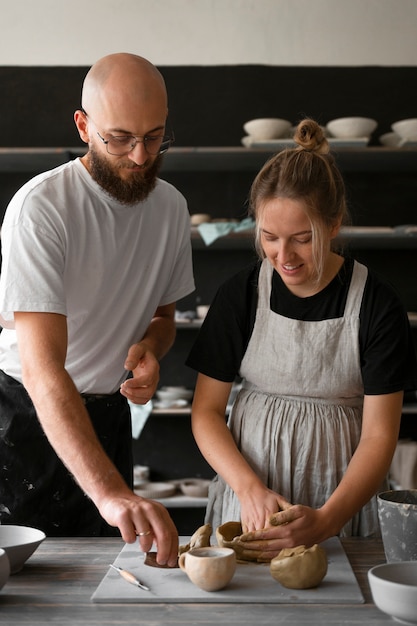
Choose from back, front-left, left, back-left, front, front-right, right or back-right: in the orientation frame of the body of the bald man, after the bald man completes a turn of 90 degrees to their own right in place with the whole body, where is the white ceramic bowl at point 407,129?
back

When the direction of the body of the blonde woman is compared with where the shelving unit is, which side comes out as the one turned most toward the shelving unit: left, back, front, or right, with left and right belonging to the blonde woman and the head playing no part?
back

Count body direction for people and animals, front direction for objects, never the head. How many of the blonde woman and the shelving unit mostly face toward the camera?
2

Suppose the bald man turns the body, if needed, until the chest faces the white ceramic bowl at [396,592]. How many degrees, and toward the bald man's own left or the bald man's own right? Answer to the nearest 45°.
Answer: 0° — they already face it

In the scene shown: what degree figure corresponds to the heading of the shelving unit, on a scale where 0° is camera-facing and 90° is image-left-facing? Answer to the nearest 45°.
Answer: approximately 0°

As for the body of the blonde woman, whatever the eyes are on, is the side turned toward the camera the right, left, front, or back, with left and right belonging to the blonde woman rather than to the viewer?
front

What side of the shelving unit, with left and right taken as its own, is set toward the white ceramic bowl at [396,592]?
front

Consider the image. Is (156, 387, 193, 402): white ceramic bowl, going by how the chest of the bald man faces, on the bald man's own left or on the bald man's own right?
on the bald man's own left

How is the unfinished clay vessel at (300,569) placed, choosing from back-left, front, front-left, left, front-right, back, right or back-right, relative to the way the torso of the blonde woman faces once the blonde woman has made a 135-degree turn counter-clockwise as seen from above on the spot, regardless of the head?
back-right

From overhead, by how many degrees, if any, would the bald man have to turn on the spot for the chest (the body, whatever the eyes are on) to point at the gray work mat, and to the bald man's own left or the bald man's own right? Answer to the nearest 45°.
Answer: approximately 45° to the bald man's own right

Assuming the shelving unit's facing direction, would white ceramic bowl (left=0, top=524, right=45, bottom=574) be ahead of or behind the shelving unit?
ahead

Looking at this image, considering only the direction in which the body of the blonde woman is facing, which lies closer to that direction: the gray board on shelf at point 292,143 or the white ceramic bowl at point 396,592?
the white ceramic bowl

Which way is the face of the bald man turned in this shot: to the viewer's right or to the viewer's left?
to the viewer's right

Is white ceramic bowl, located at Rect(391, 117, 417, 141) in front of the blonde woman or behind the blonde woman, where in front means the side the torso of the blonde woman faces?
behind

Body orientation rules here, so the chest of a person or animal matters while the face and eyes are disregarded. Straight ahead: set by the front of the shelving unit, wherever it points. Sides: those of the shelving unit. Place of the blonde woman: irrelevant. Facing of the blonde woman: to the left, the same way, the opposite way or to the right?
the same way

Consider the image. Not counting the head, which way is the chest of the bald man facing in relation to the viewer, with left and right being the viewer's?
facing the viewer and to the right of the viewer
